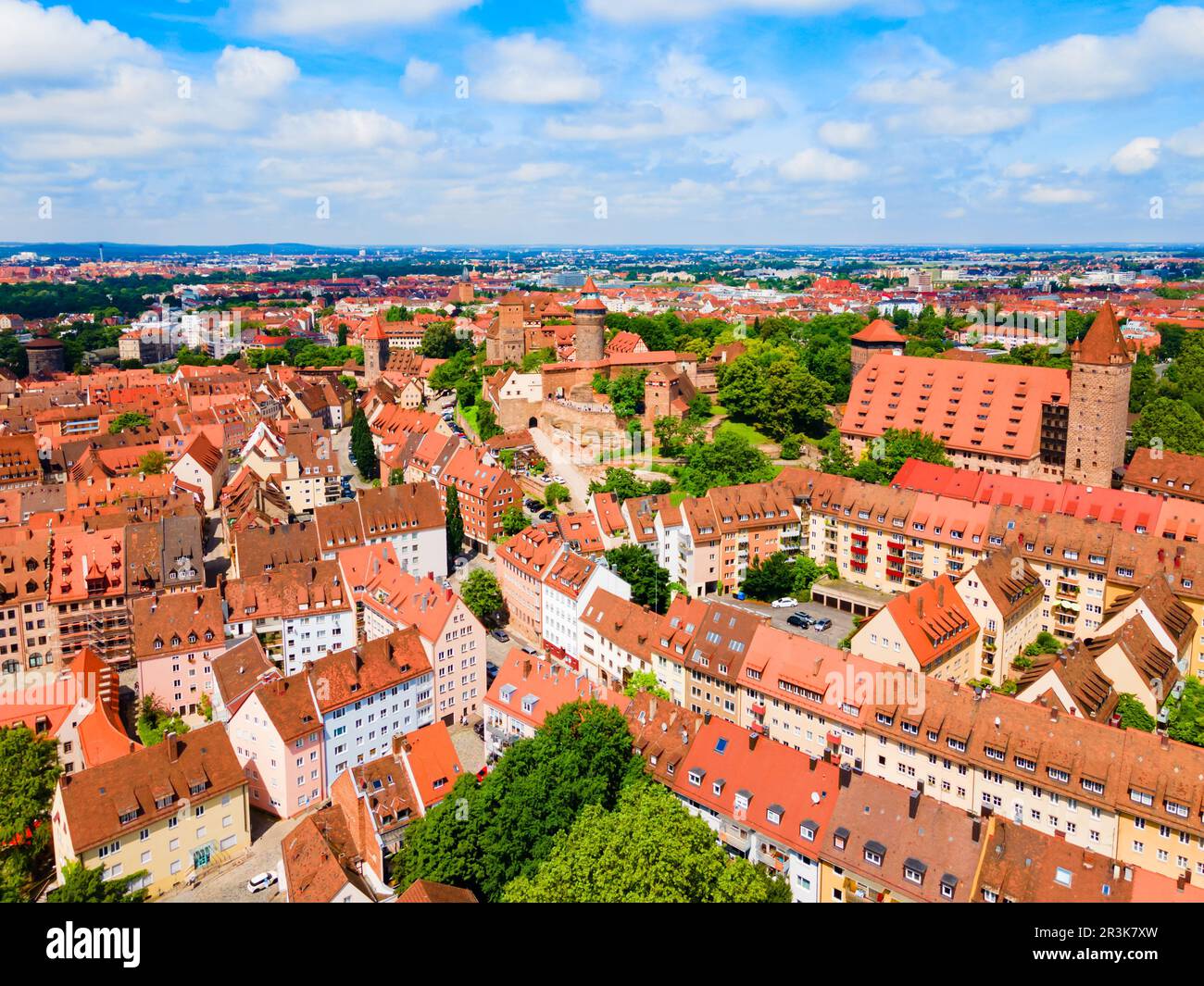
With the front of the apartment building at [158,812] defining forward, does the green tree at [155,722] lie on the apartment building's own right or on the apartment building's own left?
on the apartment building's own left

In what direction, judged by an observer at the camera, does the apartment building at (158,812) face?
facing the viewer and to the right of the viewer

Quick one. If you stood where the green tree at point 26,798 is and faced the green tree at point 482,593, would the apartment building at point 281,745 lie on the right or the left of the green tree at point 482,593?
right

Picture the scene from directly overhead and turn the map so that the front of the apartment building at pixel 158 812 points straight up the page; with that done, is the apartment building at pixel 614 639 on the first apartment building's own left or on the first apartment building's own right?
on the first apartment building's own left

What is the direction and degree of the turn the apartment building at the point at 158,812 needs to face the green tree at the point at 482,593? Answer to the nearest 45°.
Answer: approximately 90° to its left

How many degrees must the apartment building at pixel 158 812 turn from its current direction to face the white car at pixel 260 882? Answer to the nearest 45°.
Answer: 0° — it already faces it

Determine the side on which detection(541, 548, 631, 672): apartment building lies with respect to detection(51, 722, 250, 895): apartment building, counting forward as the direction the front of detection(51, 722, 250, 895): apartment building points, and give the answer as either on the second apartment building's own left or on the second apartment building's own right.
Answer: on the second apartment building's own left

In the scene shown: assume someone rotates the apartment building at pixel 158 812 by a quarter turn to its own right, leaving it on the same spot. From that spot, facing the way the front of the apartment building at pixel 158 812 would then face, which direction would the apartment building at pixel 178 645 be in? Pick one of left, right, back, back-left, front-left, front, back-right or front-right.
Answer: back-right
